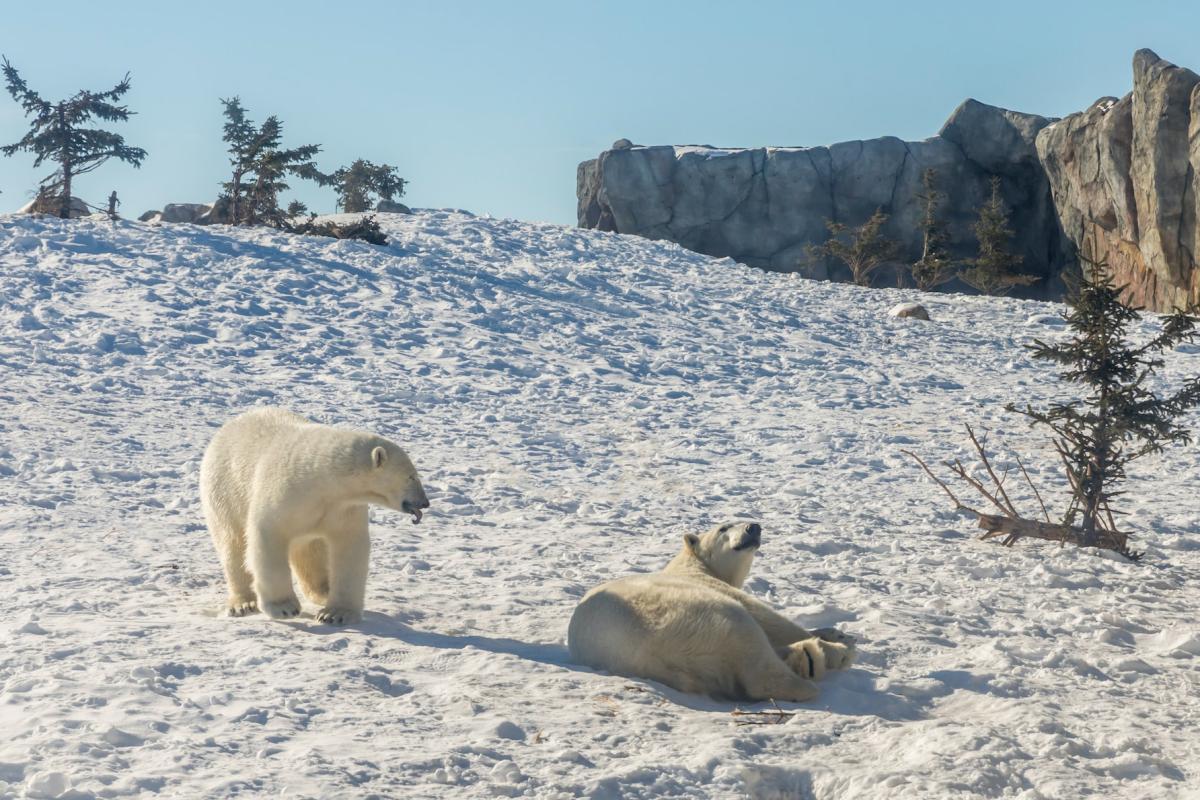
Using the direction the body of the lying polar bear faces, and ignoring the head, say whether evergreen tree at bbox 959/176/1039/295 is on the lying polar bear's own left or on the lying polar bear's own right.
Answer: on the lying polar bear's own left

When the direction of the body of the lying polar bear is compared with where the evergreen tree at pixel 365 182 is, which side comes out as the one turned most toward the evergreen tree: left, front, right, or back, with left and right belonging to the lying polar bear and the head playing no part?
left

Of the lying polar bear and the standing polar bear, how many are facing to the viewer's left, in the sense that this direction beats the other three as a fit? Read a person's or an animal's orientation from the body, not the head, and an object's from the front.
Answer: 0

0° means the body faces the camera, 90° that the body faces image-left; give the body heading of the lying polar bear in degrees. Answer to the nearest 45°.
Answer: approximately 270°

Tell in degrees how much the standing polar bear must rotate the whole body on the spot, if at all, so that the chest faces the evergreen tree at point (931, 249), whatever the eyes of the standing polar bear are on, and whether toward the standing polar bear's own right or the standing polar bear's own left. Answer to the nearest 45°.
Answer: approximately 90° to the standing polar bear's own left

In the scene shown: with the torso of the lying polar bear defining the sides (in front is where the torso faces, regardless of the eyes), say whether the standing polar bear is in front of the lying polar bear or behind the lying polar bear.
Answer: behind

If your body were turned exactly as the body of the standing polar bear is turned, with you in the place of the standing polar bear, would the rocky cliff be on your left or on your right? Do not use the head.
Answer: on your left

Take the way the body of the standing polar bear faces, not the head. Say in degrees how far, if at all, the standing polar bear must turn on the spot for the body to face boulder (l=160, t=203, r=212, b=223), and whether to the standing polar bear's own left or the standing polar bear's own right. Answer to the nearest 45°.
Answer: approximately 135° to the standing polar bear's own left

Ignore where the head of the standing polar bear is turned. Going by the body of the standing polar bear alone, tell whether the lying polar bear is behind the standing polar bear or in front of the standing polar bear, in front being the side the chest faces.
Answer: in front

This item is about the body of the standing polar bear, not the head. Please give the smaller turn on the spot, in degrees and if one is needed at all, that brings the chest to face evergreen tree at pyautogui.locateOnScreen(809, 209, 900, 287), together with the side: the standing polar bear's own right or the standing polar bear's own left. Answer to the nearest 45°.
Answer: approximately 90° to the standing polar bear's own left

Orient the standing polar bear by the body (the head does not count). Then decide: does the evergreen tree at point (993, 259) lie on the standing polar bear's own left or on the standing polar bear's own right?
on the standing polar bear's own left

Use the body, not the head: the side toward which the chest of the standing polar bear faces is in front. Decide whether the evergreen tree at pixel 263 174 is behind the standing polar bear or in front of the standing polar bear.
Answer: behind

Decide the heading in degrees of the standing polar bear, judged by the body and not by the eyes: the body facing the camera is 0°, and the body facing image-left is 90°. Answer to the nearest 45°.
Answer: approximately 315°
